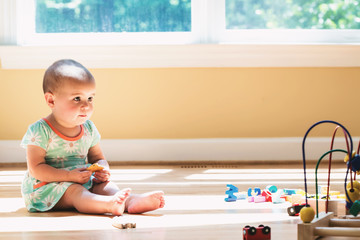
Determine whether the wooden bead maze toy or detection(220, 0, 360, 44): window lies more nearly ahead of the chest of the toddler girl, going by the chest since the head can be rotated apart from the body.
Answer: the wooden bead maze toy

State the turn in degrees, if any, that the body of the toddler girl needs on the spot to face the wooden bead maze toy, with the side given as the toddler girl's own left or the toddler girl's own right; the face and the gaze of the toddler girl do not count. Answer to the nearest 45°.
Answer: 0° — they already face it

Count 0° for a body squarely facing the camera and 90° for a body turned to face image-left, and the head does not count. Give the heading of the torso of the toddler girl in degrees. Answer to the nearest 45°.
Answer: approximately 315°

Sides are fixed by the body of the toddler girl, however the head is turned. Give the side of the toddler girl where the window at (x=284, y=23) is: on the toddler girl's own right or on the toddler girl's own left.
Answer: on the toddler girl's own left

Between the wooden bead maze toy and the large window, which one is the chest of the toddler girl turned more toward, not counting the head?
the wooden bead maze toy

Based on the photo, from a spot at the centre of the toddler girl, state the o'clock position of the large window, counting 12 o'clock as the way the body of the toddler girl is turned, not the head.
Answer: The large window is roughly at 8 o'clock from the toddler girl.

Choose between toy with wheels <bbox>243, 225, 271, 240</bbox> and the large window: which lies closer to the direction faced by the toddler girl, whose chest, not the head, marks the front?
the toy with wheels
